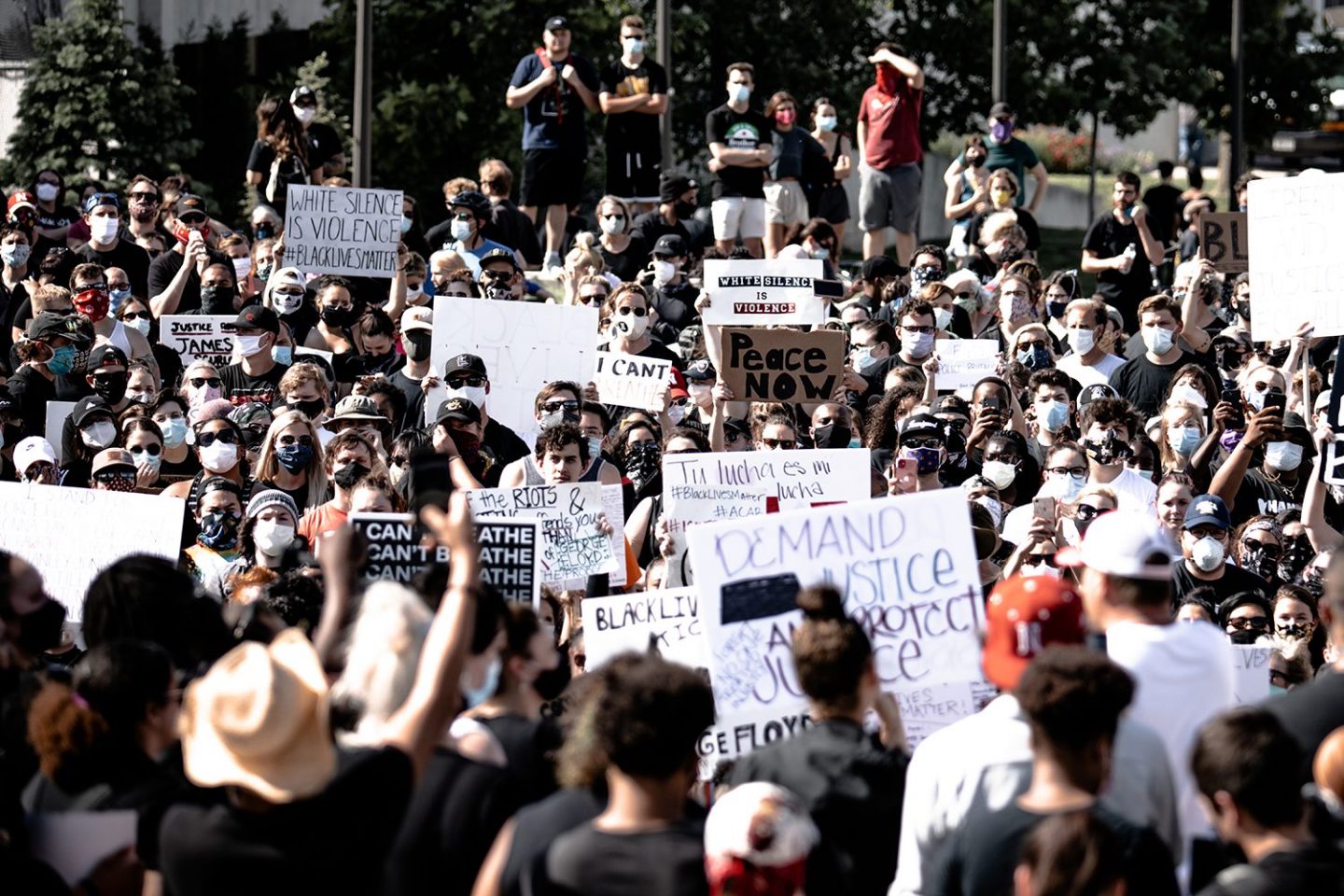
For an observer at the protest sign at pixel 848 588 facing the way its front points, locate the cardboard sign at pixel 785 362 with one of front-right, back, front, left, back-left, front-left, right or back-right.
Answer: back

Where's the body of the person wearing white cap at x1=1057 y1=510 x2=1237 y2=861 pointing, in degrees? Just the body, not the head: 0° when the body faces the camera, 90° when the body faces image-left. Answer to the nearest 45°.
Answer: approximately 135°

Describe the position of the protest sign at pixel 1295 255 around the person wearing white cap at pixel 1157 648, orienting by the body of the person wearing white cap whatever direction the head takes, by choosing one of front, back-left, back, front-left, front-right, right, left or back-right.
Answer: front-right

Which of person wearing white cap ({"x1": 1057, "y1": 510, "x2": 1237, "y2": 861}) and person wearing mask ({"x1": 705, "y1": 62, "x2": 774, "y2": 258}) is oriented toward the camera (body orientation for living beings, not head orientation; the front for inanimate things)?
person wearing mask ({"x1": 705, "y1": 62, "x2": 774, "y2": 258})

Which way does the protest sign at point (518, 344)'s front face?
away from the camera

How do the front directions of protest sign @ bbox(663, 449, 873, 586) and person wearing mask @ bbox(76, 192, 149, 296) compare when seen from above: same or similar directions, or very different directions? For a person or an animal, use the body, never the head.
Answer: same or similar directions

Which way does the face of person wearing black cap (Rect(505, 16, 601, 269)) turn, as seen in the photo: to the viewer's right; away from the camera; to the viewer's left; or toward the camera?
toward the camera

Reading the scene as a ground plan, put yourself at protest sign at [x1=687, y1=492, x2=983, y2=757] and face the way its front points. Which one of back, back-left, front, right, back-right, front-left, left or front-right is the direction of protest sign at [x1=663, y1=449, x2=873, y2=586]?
back

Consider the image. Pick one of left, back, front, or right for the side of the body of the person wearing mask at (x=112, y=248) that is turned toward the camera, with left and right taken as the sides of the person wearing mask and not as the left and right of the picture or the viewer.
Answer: front

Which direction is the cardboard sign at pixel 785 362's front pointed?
toward the camera

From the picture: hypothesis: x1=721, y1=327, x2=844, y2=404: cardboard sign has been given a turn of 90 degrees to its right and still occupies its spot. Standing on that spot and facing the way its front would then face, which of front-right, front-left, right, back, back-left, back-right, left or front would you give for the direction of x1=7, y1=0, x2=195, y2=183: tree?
front-right

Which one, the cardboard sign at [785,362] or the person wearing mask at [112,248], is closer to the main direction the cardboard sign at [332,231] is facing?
the cardboard sign

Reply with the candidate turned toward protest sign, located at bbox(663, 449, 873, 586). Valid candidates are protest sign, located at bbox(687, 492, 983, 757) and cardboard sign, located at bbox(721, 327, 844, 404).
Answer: the cardboard sign

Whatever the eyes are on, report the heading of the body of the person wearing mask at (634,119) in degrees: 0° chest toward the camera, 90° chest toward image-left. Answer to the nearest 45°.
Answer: approximately 0°

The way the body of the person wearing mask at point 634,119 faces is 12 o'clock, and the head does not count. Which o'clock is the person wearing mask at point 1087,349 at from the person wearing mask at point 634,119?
the person wearing mask at point 1087,349 is roughly at 11 o'clock from the person wearing mask at point 634,119.

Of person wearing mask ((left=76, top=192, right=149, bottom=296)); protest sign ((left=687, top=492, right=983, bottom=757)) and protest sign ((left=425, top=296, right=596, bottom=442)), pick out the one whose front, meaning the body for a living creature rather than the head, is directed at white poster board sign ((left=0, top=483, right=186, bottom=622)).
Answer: the person wearing mask

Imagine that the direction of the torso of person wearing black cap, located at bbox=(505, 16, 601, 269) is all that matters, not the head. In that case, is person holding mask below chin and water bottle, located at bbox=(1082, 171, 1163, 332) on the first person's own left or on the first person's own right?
on the first person's own left

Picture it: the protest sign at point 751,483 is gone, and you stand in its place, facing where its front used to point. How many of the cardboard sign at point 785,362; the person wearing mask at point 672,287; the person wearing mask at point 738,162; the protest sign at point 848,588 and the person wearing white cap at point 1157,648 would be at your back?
3
